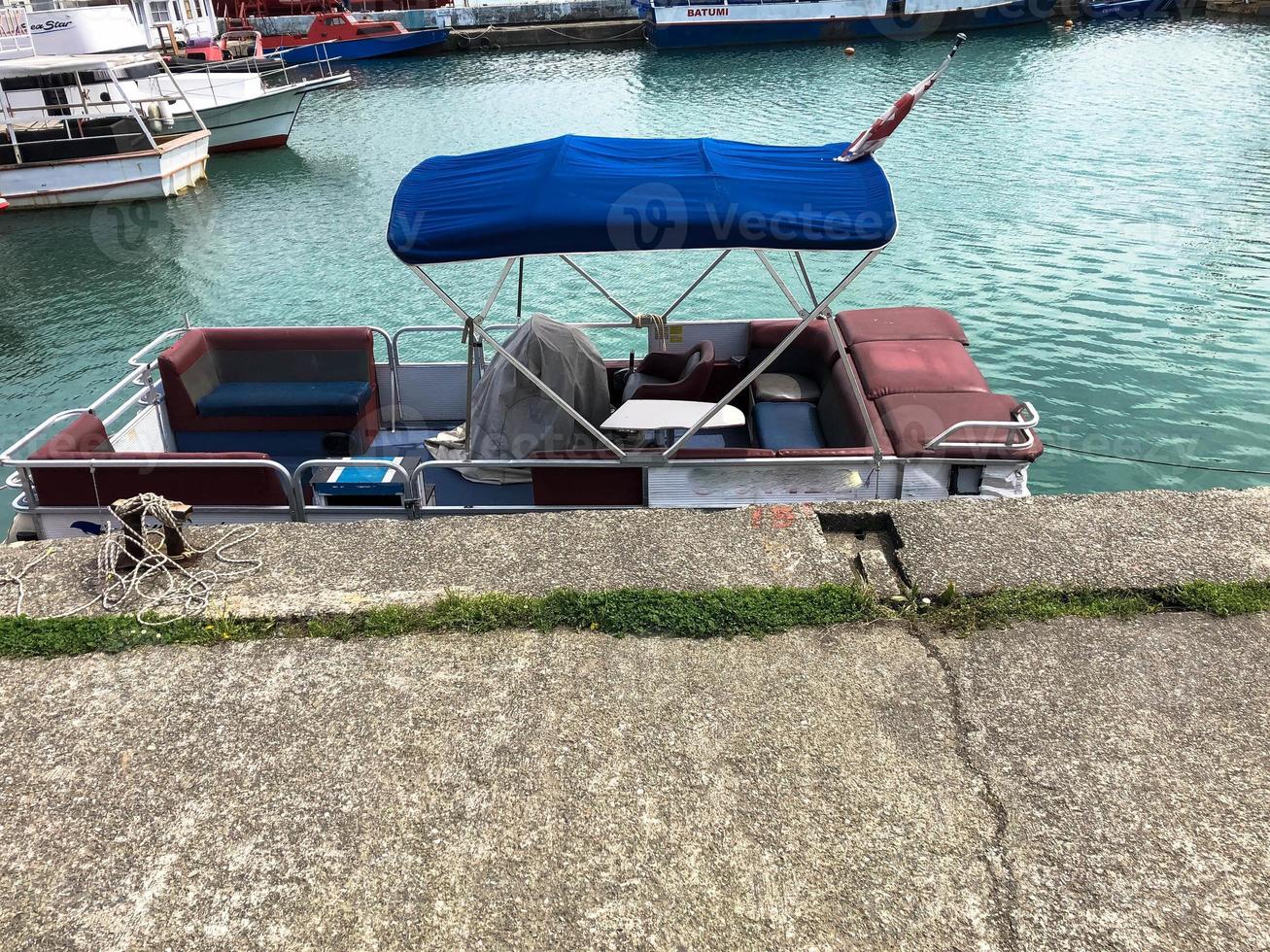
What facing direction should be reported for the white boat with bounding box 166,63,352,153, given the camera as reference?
facing to the right of the viewer

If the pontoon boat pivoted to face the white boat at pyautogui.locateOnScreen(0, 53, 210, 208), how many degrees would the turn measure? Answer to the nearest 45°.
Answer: approximately 45° to its right

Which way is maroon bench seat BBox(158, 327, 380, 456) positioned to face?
toward the camera

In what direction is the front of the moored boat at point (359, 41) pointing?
to the viewer's right

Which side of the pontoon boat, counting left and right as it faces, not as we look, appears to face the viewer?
left

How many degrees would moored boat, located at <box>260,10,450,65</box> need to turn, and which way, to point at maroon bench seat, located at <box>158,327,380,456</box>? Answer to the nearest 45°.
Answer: approximately 90° to its right

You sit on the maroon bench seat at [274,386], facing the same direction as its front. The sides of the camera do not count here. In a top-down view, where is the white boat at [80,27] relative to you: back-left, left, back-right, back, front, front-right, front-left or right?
back

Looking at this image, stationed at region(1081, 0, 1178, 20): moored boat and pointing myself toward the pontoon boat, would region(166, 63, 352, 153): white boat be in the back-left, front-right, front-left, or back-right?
front-right

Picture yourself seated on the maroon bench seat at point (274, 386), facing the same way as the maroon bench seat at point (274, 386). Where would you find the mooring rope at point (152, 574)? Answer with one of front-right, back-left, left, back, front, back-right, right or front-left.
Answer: front

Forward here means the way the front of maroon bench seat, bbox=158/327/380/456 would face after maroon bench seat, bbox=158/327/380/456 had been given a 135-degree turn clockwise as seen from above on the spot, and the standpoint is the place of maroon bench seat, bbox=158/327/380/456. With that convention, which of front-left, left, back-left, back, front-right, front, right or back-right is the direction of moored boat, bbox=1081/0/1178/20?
right

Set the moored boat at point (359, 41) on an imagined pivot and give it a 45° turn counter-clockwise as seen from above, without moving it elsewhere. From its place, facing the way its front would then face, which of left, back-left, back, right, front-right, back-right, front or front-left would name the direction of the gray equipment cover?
back-right
